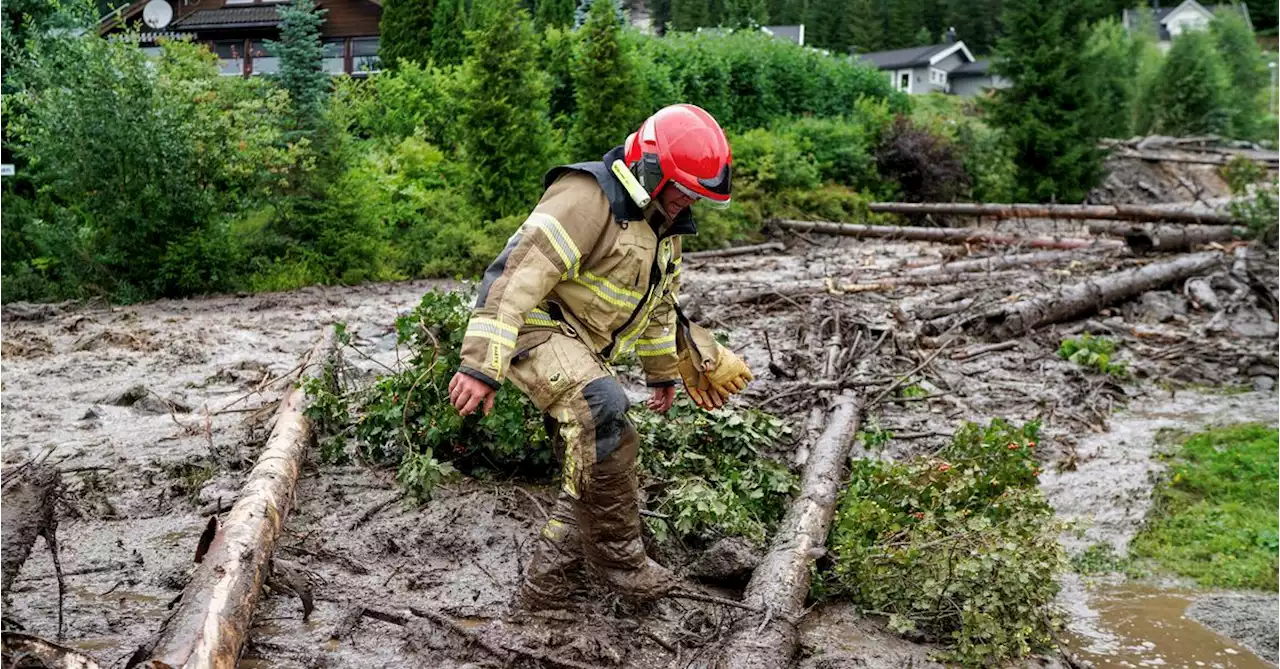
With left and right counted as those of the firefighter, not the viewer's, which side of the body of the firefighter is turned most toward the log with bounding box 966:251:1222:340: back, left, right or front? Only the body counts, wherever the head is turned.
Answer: left

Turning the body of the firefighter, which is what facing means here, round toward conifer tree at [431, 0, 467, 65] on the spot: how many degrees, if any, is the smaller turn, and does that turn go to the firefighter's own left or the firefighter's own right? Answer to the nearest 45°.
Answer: approximately 135° to the firefighter's own left

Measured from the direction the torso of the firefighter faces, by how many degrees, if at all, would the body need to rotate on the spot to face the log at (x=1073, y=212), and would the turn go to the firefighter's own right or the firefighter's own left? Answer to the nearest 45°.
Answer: approximately 90° to the firefighter's own left

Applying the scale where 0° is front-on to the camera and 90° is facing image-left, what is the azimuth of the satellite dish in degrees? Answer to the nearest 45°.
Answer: approximately 0°

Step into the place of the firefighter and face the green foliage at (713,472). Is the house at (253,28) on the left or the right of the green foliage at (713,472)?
left

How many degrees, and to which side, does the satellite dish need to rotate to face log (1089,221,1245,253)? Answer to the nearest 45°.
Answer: approximately 45° to its left

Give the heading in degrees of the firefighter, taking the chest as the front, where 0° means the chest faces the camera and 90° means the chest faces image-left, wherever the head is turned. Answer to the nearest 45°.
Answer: approximately 315°

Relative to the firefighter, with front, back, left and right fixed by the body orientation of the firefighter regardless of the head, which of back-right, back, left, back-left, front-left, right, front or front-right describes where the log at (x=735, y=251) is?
back-left
